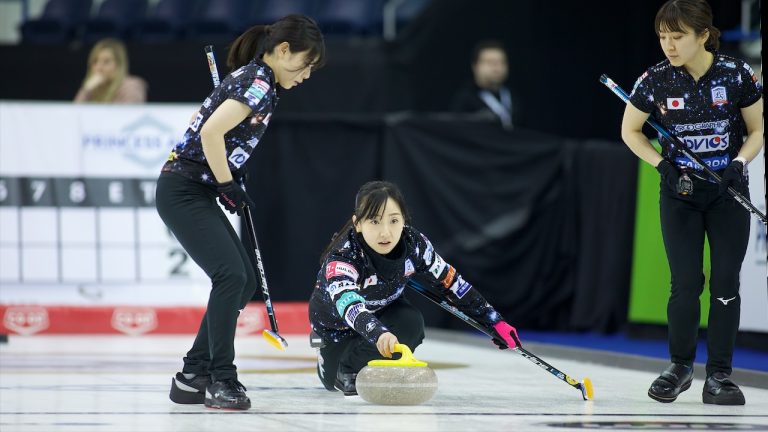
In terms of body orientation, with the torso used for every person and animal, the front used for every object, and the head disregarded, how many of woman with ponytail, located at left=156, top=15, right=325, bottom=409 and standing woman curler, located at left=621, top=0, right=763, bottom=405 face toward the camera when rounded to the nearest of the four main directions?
1

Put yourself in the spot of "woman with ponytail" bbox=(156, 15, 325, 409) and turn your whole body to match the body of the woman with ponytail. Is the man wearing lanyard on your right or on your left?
on your left

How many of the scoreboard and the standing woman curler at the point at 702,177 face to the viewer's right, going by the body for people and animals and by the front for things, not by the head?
0

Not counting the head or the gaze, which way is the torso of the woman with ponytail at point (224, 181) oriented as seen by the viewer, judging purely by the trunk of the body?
to the viewer's right

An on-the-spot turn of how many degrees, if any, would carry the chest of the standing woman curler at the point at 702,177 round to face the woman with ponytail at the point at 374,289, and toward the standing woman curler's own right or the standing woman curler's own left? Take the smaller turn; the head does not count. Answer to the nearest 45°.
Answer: approximately 90° to the standing woman curler's own right

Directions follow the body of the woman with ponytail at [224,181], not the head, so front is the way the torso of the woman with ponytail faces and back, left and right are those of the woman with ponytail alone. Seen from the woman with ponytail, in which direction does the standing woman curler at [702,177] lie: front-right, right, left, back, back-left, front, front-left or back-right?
front

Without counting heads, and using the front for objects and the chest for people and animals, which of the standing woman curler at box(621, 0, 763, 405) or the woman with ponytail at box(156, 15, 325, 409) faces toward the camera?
the standing woman curler

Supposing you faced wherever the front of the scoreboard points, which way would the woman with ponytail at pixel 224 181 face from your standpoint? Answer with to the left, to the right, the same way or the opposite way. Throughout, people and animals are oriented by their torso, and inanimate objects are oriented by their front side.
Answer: to the left

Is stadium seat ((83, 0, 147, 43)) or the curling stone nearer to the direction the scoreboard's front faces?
the curling stone

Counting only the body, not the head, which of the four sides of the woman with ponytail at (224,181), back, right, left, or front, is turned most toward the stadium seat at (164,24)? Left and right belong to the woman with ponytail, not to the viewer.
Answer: left

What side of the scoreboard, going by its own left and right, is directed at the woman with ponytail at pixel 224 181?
front

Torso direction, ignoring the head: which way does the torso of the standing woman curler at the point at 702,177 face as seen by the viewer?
toward the camera

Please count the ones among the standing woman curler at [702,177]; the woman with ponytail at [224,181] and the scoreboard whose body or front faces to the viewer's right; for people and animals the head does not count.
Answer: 1

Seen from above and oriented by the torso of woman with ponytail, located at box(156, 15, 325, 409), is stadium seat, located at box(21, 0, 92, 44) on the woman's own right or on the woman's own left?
on the woman's own left

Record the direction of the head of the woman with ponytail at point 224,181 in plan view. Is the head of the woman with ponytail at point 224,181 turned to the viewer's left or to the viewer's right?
to the viewer's right
